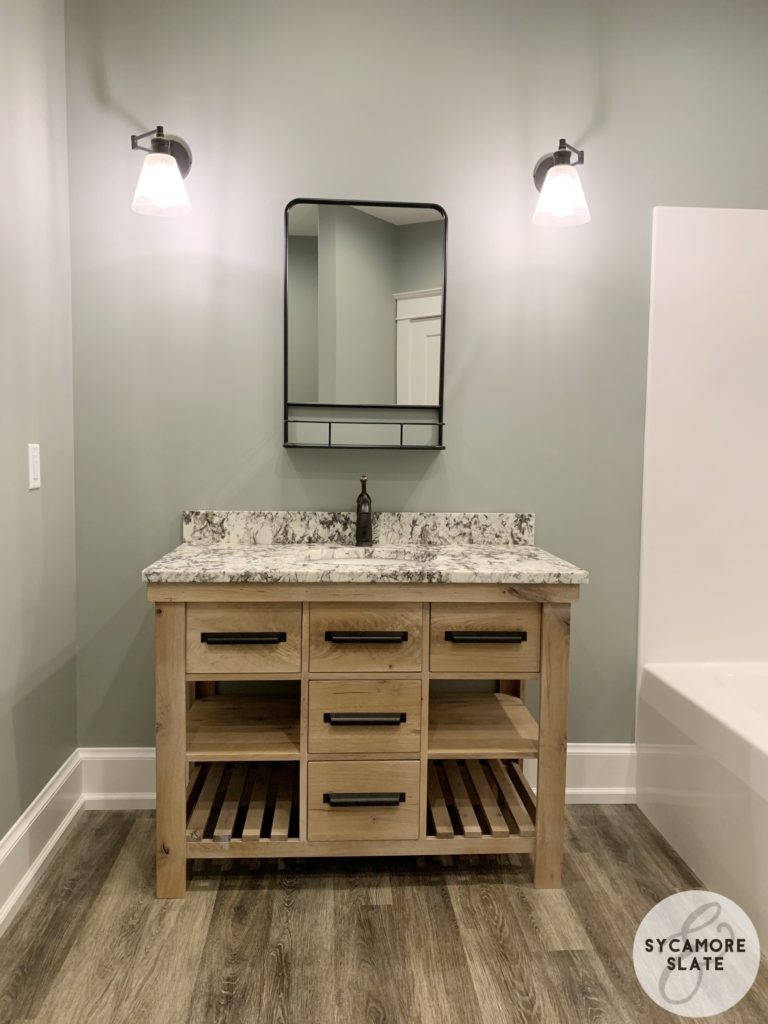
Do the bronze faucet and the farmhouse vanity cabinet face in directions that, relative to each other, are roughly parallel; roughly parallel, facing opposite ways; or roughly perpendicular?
roughly parallel

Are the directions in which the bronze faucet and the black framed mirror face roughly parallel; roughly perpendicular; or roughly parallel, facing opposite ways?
roughly parallel

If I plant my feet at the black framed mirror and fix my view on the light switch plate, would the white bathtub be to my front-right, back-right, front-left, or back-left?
back-left

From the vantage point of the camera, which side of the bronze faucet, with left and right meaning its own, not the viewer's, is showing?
front

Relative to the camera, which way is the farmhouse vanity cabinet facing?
toward the camera

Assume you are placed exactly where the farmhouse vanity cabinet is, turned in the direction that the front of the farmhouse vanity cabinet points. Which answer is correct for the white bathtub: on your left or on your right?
on your left

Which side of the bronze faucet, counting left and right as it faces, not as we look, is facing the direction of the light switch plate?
right

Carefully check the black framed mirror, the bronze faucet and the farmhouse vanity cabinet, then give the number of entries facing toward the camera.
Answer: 3

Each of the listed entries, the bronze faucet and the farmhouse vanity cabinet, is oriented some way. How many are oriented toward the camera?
2

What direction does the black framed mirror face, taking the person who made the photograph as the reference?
facing the viewer
